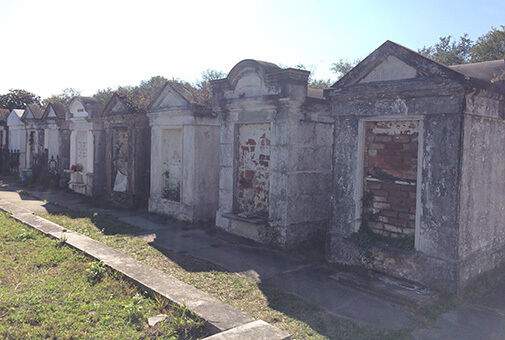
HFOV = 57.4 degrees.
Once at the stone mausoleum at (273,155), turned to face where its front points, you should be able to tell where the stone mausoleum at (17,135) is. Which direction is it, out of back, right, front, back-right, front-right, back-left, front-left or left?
right

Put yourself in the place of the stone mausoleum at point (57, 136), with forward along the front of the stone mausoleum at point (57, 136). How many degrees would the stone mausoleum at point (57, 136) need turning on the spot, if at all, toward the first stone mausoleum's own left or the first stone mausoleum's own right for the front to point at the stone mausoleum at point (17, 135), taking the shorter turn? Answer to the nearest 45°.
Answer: approximately 135° to the first stone mausoleum's own right

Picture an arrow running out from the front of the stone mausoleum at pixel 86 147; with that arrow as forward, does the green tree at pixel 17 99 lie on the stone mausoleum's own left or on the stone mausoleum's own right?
on the stone mausoleum's own right

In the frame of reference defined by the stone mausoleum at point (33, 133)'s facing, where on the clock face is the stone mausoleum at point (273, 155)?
the stone mausoleum at point (273, 155) is roughly at 10 o'clock from the stone mausoleum at point (33, 133).

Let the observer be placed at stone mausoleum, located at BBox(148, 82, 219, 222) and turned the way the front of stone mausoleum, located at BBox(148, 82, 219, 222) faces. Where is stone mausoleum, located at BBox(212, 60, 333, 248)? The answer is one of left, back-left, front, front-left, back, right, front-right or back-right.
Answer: left

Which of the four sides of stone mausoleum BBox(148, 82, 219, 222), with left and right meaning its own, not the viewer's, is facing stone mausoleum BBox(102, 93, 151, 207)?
right

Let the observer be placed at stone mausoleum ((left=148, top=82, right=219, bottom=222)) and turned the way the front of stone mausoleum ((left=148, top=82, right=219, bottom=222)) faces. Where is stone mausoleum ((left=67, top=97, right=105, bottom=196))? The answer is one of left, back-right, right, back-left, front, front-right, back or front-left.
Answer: right

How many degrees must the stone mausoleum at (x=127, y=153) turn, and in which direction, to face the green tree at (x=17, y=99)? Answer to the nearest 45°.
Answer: approximately 135° to its right

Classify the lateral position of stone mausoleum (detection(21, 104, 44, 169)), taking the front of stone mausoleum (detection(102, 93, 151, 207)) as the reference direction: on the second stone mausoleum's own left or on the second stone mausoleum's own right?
on the second stone mausoleum's own right
